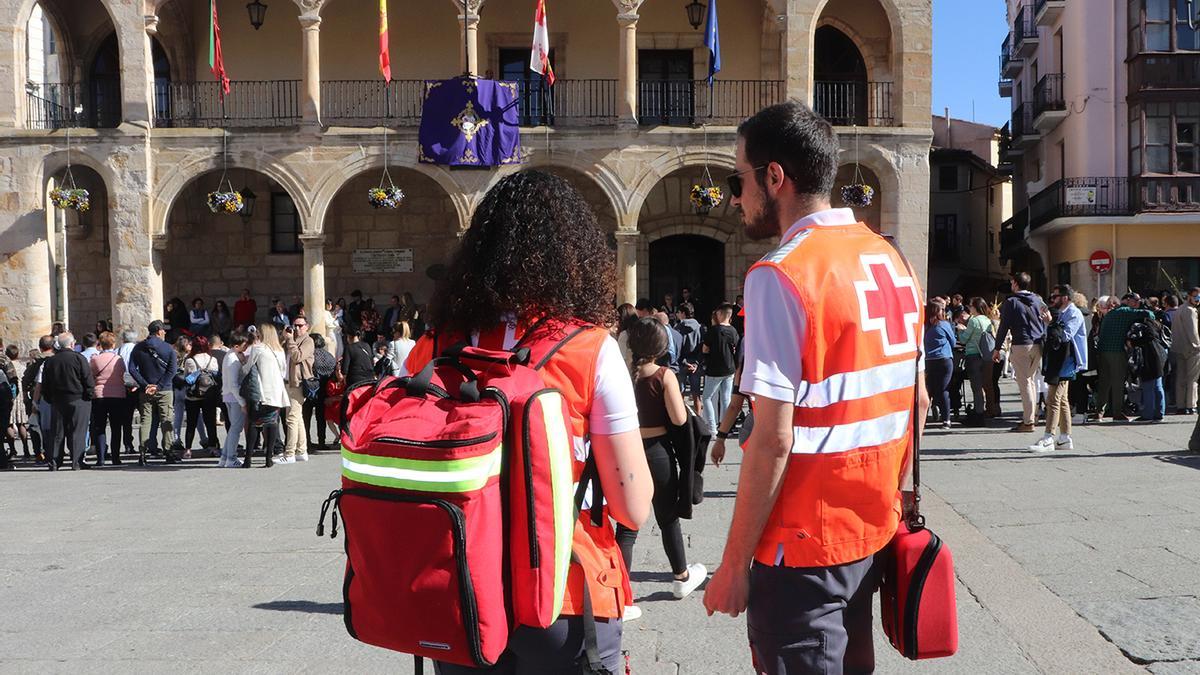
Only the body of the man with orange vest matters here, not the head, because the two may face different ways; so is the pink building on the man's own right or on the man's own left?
on the man's own right

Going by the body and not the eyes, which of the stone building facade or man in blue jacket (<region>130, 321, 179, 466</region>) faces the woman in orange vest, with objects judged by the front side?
the stone building facade

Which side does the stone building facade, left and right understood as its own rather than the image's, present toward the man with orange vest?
front

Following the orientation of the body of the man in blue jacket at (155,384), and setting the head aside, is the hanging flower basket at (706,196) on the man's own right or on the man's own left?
on the man's own right

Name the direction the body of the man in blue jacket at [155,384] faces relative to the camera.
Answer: away from the camera

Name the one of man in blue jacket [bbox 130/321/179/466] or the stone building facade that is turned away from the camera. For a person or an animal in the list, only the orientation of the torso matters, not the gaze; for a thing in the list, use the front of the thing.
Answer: the man in blue jacket

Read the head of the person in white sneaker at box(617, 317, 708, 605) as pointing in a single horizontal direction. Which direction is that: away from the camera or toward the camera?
away from the camera

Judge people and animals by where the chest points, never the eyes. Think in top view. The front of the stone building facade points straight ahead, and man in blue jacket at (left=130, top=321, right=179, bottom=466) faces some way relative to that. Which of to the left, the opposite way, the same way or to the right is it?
the opposite way

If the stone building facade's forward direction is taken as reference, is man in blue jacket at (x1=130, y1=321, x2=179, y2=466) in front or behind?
in front

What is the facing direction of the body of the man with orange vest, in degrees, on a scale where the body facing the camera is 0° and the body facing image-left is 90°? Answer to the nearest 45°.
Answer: approximately 135°
